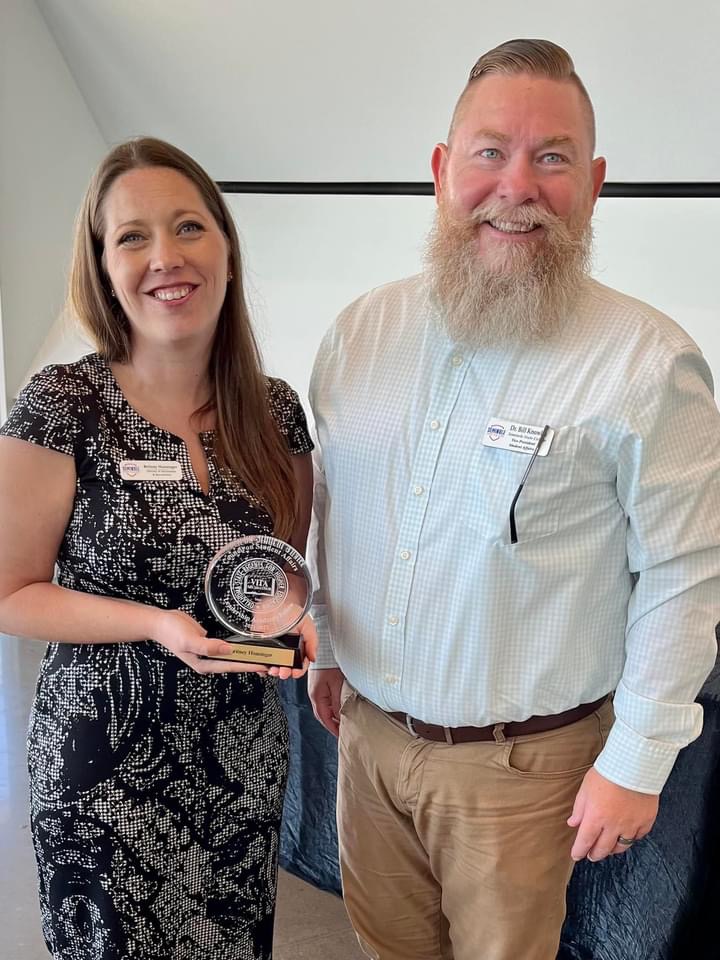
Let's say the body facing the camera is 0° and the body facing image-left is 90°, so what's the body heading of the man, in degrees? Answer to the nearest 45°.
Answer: approximately 45°

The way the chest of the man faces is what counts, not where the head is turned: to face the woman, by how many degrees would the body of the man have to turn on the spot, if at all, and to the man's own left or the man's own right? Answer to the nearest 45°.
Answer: approximately 45° to the man's own right
